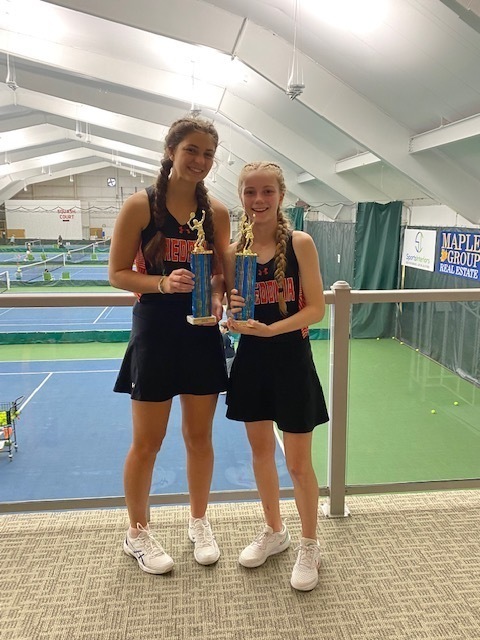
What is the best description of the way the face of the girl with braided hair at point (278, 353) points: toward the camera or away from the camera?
toward the camera

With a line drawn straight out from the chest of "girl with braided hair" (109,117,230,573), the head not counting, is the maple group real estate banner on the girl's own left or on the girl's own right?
on the girl's own left

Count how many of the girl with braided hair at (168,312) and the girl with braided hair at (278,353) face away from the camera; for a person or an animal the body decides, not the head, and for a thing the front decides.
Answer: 0

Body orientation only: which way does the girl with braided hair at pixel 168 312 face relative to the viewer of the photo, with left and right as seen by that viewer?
facing the viewer and to the right of the viewer

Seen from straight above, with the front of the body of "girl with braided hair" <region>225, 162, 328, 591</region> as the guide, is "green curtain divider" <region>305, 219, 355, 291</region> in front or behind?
behind

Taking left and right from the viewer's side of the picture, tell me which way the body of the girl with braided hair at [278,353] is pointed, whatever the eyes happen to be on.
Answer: facing the viewer and to the left of the viewer

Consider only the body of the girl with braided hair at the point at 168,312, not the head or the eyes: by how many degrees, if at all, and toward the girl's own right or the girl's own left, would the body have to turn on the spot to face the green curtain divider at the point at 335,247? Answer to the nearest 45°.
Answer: approximately 135° to the girl's own left

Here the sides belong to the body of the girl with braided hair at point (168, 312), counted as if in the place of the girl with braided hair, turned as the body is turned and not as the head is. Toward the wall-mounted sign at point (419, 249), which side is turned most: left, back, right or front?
left
